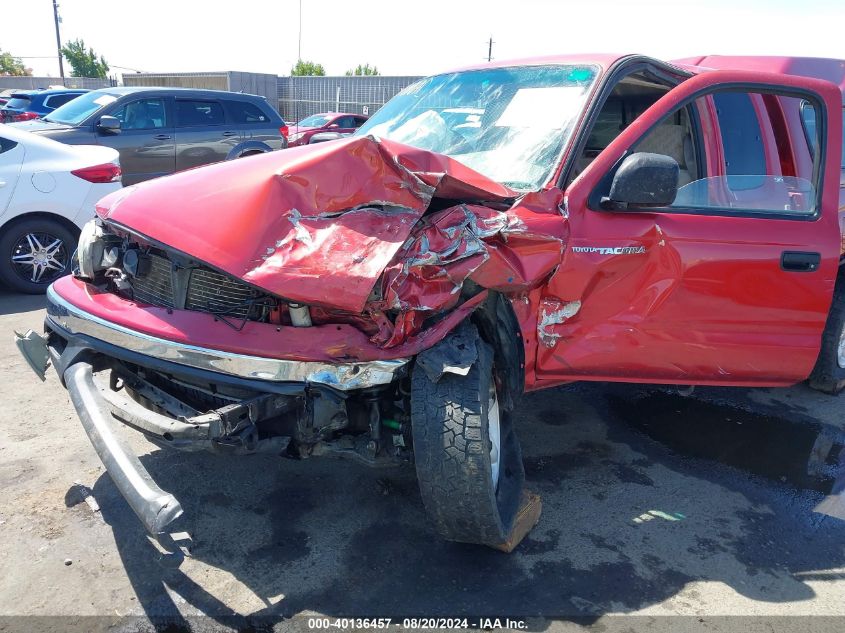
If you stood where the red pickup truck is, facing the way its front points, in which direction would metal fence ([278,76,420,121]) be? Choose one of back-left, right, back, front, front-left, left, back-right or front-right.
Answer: back-right

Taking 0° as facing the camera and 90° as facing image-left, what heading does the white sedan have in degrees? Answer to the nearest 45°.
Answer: approximately 90°

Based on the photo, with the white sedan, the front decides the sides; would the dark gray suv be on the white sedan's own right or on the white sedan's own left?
on the white sedan's own right

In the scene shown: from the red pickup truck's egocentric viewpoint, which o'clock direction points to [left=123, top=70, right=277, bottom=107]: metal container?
The metal container is roughly at 4 o'clock from the red pickup truck.

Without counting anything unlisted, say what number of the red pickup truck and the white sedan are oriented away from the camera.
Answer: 0

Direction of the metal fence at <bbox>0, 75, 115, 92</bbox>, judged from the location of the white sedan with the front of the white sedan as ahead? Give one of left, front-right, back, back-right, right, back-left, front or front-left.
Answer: right

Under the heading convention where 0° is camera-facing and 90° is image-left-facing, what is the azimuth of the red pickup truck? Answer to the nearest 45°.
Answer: approximately 45°

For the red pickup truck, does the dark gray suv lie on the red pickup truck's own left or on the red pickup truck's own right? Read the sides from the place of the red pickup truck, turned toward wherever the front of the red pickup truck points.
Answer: on the red pickup truck's own right

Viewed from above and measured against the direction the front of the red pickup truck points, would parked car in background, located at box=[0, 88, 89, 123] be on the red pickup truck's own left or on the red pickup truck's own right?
on the red pickup truck's own right

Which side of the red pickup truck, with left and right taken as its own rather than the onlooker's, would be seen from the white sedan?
right
